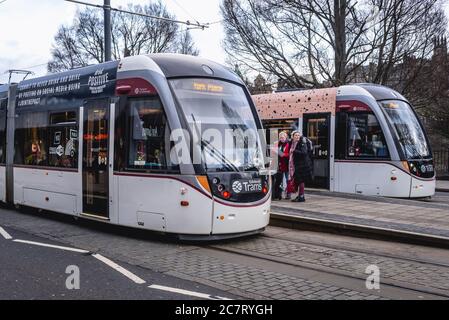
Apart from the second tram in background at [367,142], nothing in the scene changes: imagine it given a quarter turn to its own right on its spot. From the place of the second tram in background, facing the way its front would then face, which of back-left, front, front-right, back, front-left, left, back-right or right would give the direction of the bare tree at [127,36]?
right

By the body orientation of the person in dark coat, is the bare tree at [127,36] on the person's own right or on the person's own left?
on the person's own right

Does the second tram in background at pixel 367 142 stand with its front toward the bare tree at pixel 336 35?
no

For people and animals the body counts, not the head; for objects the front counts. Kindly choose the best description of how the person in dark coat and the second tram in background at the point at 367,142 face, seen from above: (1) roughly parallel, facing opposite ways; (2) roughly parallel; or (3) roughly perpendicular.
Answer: roughly perpendicular

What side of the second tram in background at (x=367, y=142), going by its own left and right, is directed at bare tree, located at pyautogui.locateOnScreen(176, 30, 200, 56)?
back

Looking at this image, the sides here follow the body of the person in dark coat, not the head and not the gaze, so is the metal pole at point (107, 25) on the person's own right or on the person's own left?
on the person's own right

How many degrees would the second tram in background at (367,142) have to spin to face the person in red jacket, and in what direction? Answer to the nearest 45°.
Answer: approximately 90° to its right

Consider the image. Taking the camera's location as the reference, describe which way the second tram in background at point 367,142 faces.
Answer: facing the viewer and to the right of the viewer

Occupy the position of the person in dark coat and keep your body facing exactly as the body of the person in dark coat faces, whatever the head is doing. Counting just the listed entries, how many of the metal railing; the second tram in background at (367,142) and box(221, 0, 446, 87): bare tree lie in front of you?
0

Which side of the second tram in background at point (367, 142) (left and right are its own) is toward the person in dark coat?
right

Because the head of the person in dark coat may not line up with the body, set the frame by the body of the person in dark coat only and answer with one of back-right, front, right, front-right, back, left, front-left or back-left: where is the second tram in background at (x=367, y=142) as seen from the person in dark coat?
back

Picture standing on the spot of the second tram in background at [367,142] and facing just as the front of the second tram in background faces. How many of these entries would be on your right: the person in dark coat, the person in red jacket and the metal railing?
2

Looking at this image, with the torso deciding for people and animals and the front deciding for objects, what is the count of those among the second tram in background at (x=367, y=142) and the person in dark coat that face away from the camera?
0
